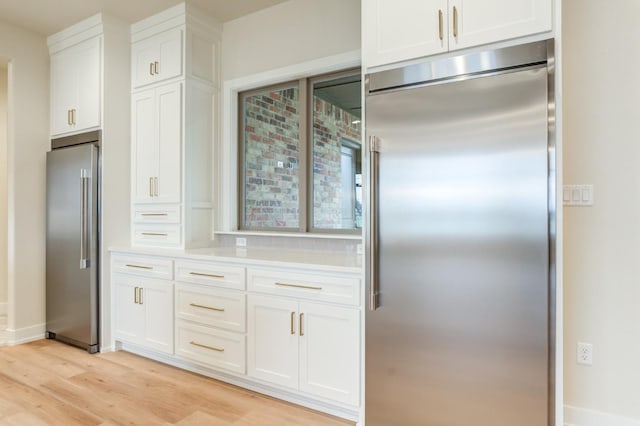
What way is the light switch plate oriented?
toward the camera

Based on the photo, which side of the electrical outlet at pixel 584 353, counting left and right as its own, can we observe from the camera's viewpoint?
front

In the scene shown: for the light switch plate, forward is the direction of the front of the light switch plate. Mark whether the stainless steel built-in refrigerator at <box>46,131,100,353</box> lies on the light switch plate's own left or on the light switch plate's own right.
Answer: on the light switch plate's own right

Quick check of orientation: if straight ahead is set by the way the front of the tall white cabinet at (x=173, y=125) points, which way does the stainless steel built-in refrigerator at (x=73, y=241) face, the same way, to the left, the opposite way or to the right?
the same way

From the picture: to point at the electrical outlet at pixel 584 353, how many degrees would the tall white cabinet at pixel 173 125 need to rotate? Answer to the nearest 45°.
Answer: approximately 90° to its left

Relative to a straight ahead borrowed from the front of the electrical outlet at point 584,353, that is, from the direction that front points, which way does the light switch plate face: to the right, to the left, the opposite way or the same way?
the same way

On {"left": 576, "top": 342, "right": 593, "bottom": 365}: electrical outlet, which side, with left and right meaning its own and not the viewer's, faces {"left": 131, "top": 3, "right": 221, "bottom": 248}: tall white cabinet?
right

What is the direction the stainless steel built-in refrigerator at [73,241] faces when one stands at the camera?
facing the viewer and to the left of the viewer

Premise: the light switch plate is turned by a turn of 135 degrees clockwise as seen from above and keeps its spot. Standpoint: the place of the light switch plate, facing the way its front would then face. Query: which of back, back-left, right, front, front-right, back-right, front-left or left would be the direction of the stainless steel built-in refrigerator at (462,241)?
left

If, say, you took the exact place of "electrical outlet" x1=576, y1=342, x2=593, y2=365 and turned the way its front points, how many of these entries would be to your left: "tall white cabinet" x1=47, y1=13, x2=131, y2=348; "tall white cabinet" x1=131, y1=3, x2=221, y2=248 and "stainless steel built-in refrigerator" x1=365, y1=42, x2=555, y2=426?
0

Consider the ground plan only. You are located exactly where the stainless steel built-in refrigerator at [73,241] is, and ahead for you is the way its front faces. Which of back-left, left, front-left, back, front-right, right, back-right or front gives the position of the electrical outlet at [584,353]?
left

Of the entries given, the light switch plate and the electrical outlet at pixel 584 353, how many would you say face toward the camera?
2

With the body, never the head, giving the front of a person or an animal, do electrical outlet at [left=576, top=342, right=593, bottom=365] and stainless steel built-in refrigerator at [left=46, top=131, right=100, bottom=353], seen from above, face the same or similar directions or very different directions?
same or similar directions
